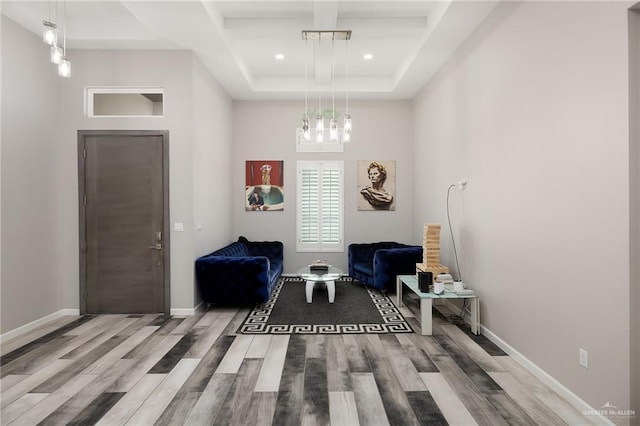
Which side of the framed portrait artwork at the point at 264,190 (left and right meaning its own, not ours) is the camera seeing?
front

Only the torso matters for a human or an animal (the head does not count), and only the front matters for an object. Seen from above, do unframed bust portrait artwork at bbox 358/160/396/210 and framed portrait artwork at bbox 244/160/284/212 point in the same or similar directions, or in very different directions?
same or similar directions

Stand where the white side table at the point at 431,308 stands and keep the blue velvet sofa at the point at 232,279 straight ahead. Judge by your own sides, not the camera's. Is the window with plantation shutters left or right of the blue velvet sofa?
right

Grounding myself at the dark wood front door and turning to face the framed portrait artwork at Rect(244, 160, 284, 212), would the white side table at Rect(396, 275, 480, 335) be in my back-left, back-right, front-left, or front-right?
front-right

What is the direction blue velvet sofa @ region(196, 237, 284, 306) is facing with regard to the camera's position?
facing to the right of the viewer

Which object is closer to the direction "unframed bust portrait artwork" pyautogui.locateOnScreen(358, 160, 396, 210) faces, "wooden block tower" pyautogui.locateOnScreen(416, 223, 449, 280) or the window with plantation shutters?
the wooden block tower

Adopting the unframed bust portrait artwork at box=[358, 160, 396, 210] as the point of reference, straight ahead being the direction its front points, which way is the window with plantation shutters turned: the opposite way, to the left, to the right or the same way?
the same way

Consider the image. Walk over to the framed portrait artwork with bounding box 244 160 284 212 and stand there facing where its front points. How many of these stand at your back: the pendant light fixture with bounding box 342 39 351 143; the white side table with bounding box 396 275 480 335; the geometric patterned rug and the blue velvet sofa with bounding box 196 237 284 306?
0

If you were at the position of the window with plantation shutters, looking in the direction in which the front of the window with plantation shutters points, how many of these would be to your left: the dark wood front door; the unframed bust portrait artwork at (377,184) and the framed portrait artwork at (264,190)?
1

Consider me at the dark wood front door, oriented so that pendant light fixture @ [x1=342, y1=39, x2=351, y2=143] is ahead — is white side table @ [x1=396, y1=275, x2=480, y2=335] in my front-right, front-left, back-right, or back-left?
front-right

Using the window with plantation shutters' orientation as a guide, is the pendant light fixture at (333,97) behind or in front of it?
in front

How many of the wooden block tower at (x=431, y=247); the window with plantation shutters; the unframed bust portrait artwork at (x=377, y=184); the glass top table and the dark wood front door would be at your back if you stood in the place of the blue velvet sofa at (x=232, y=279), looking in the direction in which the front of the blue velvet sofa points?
1
